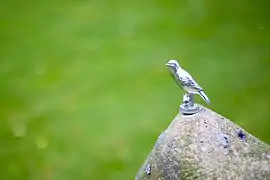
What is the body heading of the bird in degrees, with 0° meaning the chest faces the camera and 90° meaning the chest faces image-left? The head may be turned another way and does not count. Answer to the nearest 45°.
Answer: approximately 90°
